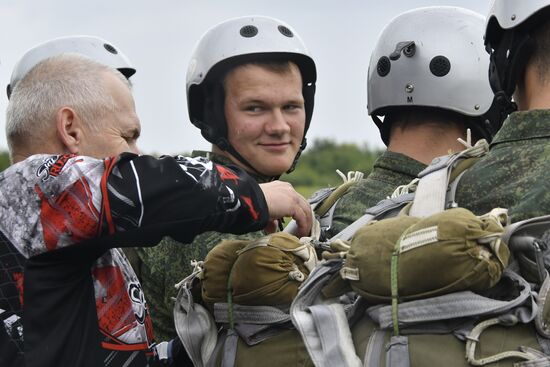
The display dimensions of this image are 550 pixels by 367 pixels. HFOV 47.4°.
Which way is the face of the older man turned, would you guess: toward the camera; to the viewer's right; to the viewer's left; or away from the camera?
to the viewer's right

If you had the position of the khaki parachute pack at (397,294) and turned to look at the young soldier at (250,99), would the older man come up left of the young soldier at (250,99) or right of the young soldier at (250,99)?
left

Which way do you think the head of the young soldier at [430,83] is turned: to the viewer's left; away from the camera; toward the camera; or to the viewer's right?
away from the camera
